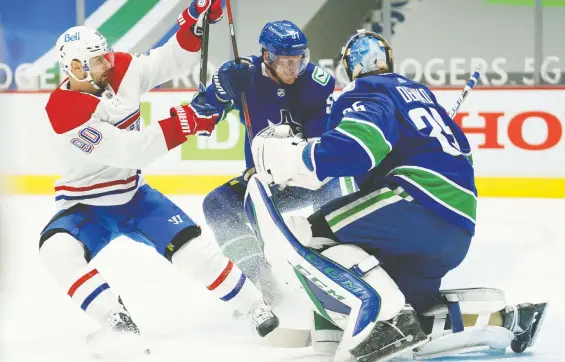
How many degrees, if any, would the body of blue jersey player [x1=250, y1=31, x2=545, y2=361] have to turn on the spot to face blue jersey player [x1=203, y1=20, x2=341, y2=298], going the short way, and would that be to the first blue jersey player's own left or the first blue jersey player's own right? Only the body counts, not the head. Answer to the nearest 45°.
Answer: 0° — they already face them

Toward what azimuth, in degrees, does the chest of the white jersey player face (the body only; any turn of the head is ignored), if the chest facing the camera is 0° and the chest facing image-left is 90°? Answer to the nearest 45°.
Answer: approximately 315°

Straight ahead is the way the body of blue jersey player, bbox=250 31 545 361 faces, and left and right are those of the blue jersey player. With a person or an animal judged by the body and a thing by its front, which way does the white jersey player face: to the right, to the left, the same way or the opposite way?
the opposite way

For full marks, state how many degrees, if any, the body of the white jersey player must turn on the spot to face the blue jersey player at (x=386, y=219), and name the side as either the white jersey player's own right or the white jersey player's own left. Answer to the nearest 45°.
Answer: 0° — they already face them

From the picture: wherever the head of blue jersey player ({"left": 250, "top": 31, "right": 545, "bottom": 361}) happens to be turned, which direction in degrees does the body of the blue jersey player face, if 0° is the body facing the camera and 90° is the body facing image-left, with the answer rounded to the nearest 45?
approximately 135°
